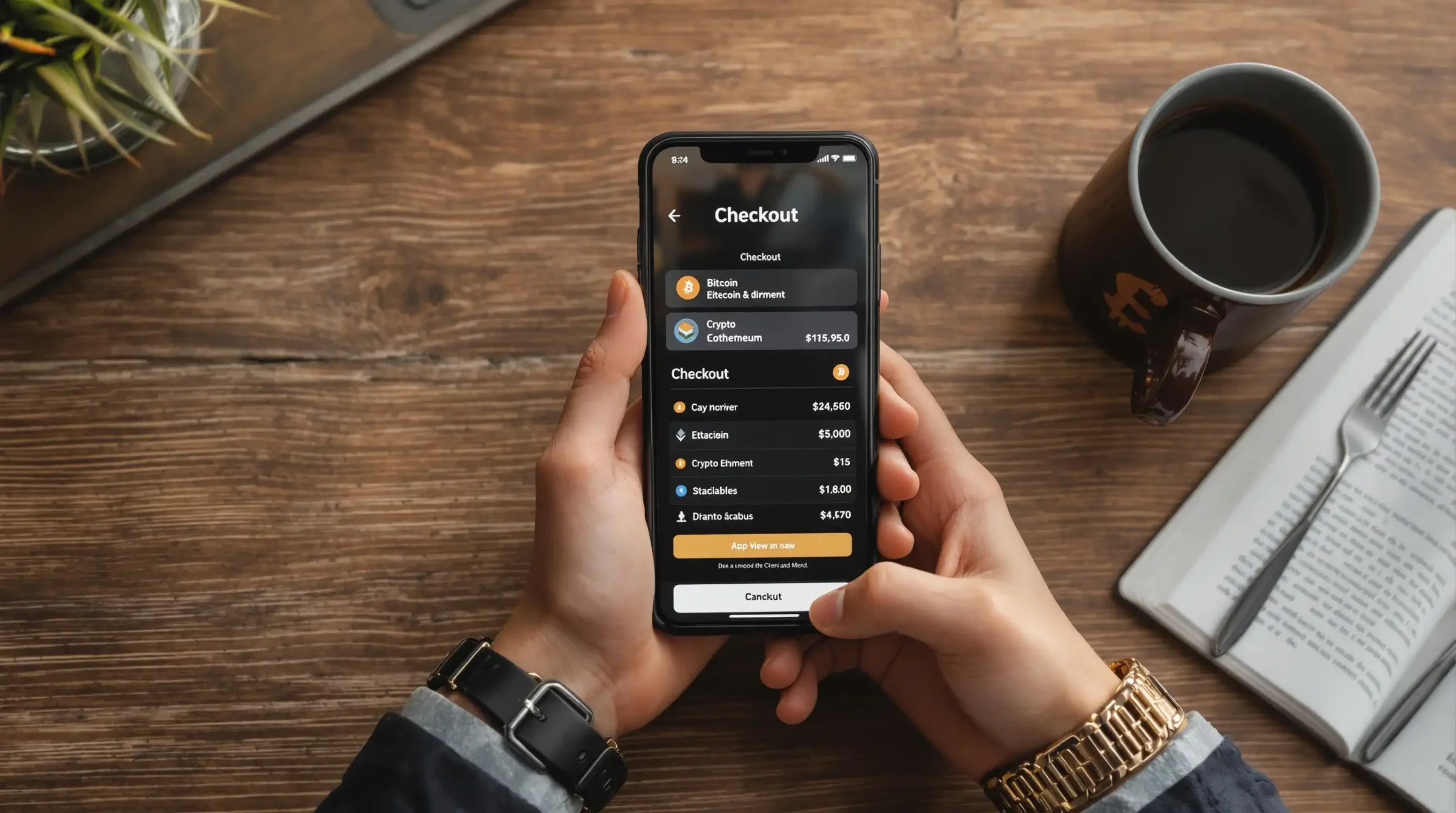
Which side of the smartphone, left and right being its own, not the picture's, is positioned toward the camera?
front

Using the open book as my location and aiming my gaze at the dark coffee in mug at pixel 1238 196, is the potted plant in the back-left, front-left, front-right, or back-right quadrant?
front-left
